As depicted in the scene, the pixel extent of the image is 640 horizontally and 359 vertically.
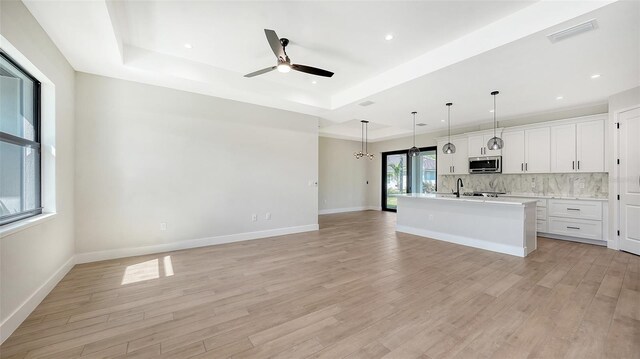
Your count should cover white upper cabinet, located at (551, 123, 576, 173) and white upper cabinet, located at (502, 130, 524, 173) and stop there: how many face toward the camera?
2

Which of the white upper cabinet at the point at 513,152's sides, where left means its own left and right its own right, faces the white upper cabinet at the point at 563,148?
left

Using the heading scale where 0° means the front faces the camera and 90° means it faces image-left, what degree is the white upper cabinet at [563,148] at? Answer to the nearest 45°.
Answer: approximately 0°

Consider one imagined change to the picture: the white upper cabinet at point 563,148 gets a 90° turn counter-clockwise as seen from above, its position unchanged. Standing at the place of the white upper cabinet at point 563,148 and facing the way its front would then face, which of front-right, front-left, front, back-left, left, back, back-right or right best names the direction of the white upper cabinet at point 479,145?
back

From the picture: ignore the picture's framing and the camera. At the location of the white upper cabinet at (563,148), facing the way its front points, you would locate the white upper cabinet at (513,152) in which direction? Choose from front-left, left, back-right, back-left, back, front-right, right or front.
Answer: right

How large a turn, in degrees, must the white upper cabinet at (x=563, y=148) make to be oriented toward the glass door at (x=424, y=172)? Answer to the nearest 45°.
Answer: approximately 90° to its right

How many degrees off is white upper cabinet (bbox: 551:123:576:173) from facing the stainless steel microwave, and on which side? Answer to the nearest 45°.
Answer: approximately 90° to its right

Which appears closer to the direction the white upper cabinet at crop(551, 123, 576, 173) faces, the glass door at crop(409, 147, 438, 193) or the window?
the window

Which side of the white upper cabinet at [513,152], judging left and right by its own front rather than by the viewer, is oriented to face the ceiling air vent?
front
